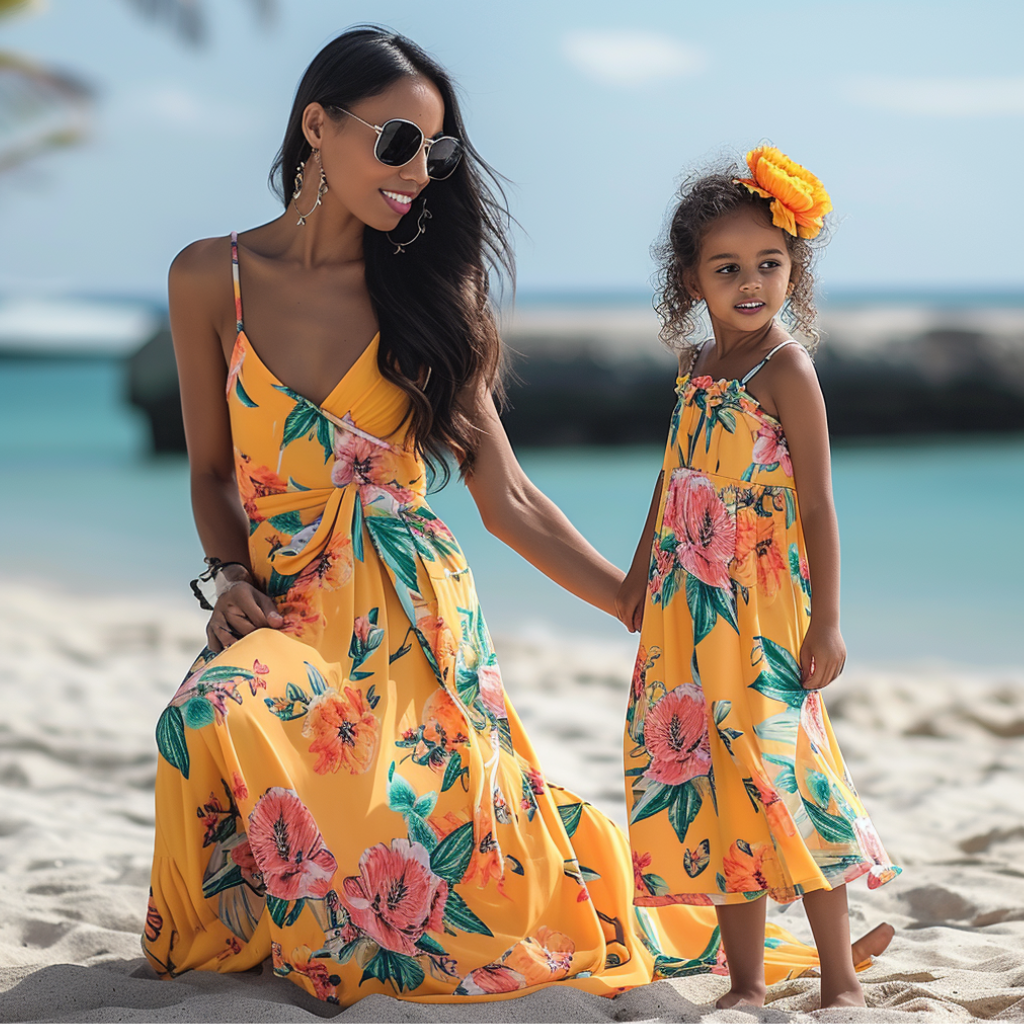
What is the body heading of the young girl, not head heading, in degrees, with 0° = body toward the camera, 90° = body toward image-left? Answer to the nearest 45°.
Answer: approximately 45°

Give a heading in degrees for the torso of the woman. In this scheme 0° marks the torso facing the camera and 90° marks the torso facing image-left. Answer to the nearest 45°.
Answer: approximately 0°
